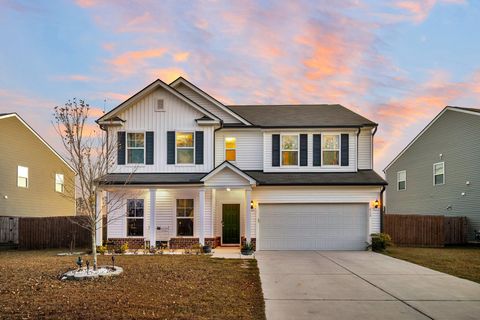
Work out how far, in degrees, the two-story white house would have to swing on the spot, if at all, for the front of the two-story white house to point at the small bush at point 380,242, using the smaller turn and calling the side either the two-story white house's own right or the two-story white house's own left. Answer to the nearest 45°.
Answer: approximately 90° to the two-story white house's own left

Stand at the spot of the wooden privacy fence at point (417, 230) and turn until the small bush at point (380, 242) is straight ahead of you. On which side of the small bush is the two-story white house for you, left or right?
right

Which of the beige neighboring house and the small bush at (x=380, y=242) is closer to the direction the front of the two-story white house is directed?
the small bush

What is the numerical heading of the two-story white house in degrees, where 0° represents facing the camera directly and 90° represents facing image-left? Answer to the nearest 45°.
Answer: approximately 0°

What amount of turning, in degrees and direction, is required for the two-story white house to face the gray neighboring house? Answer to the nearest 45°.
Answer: approximately 135° to its left
